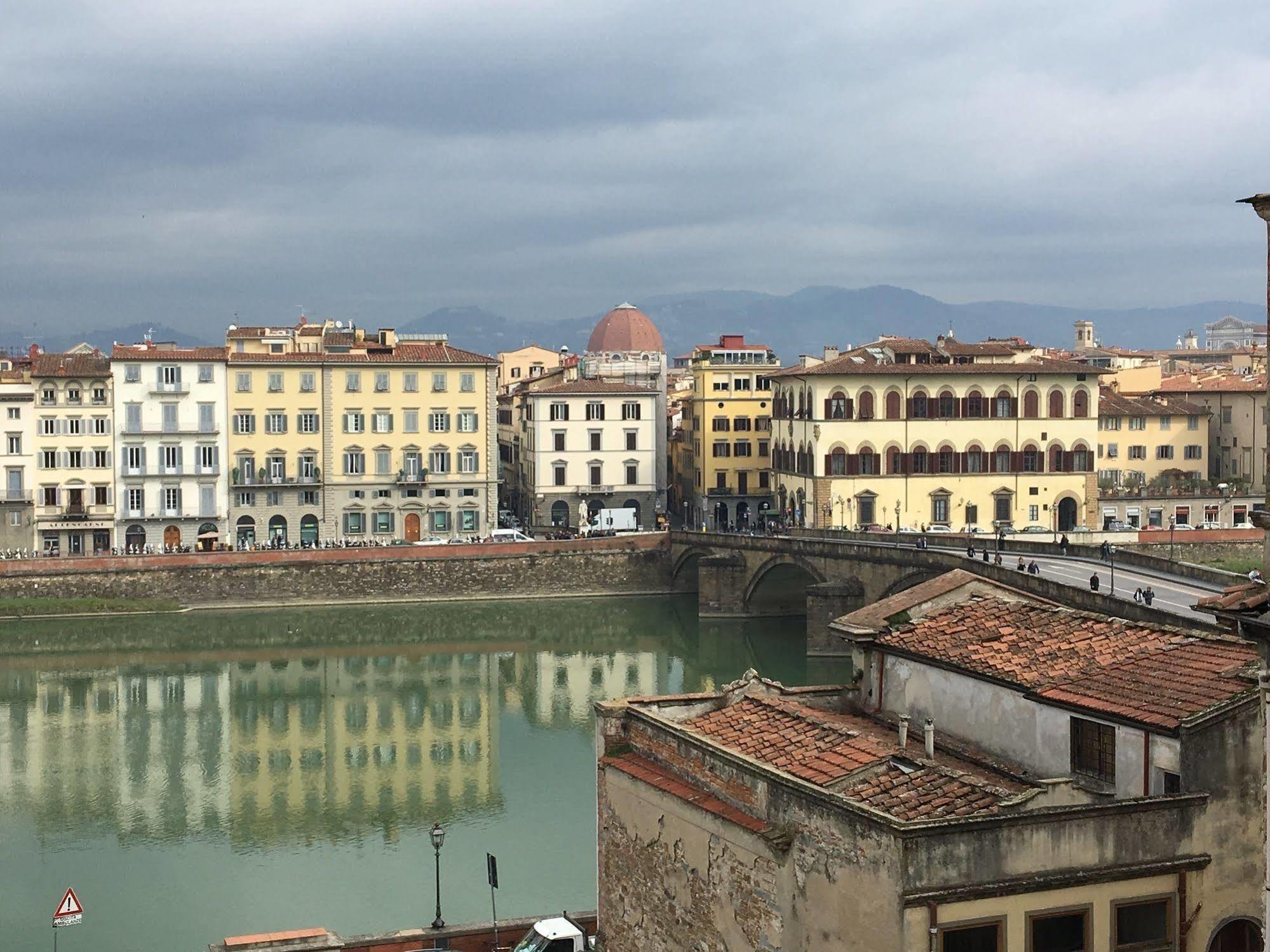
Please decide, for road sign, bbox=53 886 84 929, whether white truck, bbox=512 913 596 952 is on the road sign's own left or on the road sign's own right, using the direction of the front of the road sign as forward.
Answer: on the road sign's own left

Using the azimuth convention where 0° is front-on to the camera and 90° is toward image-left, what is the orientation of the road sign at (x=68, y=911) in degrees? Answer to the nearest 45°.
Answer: approximately 0°
